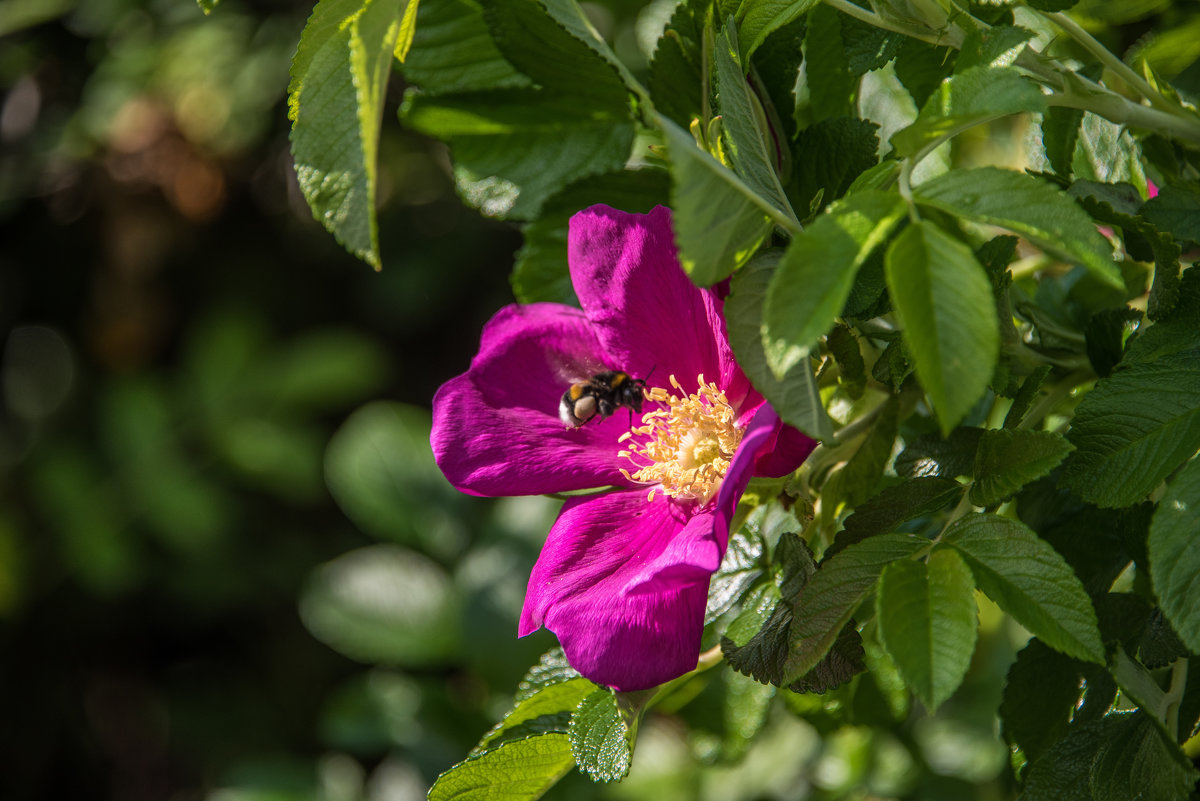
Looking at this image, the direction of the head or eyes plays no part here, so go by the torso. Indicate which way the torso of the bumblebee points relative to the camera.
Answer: to the viewer's right
